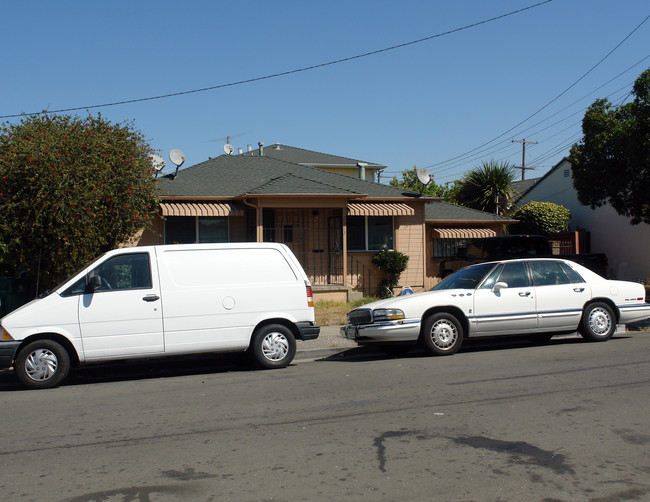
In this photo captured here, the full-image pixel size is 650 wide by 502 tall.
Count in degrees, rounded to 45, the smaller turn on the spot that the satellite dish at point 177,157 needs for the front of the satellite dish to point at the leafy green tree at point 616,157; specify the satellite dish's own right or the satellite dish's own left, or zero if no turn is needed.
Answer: approximately 45° to the satellite dish's own left

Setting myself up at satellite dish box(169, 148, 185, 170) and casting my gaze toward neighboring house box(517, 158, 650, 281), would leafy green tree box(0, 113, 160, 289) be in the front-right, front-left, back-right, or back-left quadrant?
back-right

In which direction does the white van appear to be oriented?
to the viewer's left

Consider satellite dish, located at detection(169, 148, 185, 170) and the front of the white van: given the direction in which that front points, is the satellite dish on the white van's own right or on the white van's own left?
on the white van's own right

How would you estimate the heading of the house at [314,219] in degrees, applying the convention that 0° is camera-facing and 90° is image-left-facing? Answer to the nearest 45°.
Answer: approximately 0°

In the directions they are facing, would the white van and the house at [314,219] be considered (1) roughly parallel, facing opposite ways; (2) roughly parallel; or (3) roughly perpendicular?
roughly perpendicular

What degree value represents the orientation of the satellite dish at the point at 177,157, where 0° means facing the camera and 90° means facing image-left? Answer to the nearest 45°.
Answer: approximately 315°

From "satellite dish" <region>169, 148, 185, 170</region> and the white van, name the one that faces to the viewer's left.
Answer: the white van

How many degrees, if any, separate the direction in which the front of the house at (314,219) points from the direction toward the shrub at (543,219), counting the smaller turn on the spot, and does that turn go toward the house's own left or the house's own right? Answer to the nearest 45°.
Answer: approximately 135° to the house's own left

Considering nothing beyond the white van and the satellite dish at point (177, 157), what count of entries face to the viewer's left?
1

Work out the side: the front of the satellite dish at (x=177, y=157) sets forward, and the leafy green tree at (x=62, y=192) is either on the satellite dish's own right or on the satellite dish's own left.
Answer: on the satellite dish's own right

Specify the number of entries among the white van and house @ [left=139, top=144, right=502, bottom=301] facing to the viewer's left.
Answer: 1

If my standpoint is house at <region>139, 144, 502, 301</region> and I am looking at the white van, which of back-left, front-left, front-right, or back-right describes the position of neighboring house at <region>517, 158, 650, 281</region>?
back-left
